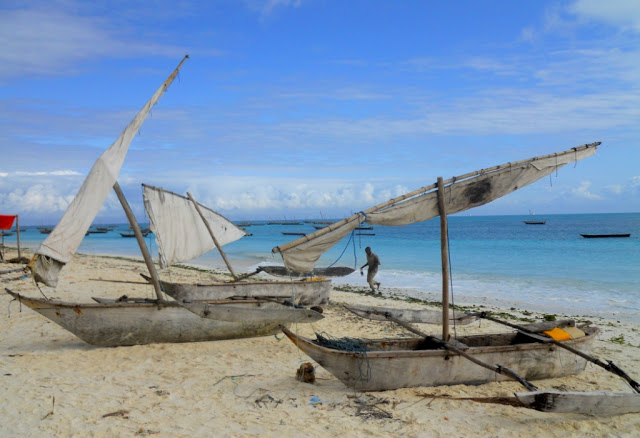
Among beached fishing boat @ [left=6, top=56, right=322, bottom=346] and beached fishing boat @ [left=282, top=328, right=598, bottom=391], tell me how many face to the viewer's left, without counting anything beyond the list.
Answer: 2

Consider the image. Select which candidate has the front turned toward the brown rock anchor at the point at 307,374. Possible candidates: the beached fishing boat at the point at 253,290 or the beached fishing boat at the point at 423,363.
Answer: the beached fishing boat at the point at 423,363

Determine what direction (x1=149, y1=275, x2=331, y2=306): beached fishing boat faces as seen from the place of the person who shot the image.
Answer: facing to the left of the viewer

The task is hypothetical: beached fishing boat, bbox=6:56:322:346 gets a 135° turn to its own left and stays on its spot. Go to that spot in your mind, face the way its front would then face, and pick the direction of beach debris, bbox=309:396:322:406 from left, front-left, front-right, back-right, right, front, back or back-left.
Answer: front

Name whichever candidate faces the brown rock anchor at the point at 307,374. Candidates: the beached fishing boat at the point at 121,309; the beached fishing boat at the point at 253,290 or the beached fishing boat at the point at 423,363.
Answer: the beached fishing boat at the point at 423,363

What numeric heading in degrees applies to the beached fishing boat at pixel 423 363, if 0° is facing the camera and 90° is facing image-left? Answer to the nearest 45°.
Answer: approximately 90°

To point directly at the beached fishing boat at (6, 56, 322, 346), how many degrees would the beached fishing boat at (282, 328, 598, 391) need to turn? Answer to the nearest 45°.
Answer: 0° — it already faces it

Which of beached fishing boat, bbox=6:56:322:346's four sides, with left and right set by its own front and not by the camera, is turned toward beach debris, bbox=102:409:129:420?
left
